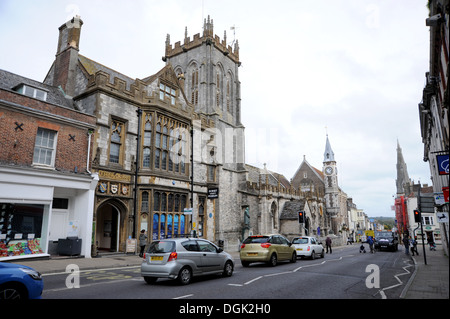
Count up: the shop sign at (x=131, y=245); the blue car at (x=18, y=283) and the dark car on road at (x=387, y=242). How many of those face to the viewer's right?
1

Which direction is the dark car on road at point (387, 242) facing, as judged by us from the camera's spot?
facing the viewer

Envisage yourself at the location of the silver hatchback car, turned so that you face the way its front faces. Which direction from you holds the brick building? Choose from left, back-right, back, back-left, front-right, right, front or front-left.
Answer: left

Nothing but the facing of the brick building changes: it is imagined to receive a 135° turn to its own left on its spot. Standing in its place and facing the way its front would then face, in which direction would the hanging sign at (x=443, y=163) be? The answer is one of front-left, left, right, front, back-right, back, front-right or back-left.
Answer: back-right

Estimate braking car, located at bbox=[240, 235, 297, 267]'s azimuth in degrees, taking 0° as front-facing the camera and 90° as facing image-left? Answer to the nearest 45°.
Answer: approximately 225°

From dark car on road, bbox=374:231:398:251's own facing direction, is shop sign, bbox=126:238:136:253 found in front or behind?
in front

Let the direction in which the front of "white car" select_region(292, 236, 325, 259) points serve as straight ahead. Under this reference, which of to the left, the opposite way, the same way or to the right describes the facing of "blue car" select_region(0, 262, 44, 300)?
the same way

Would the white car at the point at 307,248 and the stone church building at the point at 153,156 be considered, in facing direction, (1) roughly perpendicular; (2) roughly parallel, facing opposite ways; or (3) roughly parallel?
roughly perpendicular

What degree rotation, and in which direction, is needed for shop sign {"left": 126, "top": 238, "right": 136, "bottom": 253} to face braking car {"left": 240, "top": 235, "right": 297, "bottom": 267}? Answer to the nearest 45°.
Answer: approximately 45° to its left

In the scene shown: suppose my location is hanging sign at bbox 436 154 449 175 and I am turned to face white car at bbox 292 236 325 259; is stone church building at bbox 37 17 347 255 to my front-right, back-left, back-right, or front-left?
front-left

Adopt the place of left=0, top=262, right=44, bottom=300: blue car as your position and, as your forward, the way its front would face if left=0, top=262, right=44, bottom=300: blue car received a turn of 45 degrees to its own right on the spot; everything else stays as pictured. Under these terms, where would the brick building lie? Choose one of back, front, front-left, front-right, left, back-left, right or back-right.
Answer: back-left

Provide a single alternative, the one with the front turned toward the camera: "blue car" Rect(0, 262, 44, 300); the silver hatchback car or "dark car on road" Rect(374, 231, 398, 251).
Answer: "dark car on road" Rect(374, 231, 398, 251)

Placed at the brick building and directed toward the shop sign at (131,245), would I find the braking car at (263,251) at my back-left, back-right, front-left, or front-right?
front-right

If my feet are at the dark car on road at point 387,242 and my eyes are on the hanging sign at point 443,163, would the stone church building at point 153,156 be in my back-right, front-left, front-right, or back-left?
front-right

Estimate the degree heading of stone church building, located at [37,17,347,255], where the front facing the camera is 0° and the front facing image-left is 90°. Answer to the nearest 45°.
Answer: approximately 315°

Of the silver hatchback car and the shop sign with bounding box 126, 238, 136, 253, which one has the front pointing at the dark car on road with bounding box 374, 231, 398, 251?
the silver hatchback car

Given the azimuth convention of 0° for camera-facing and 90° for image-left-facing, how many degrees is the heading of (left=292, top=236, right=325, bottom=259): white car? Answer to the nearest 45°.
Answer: approximately 225°
